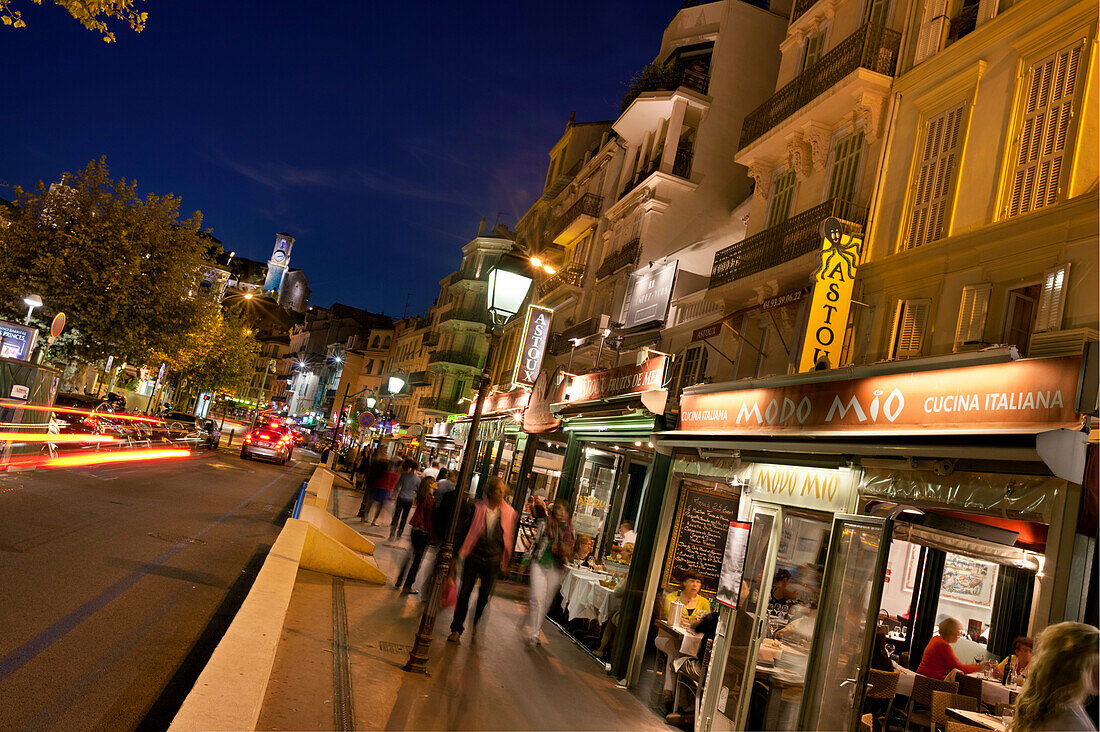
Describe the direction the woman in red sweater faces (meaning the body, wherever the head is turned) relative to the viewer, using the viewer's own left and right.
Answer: facing to the right of the viewer

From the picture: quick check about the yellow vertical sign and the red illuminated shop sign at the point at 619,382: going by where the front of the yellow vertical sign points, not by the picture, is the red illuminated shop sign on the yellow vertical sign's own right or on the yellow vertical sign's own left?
on the yellow vertical sign's own right

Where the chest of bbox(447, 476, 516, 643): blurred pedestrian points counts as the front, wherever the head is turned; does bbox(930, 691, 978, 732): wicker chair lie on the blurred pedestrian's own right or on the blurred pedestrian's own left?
on the blurred pedestrian's own left

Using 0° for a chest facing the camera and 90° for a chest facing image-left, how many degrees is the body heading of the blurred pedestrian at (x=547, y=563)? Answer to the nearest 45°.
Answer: approximately 0°

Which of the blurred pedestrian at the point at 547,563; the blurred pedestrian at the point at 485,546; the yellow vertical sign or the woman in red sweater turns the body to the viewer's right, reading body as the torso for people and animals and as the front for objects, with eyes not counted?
the woman in red sweater

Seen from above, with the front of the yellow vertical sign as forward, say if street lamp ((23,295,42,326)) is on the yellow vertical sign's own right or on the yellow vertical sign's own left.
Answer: on the yellow vertical sign's own right

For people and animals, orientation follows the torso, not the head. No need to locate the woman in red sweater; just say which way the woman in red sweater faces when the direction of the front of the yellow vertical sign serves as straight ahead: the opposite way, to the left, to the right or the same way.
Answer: to the left

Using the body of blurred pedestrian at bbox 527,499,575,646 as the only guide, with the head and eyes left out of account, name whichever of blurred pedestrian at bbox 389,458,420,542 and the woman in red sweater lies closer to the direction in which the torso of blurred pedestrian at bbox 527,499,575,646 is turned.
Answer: the woman in red sweater

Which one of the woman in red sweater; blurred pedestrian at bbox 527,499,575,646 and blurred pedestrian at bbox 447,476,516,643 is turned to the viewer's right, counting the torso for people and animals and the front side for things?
the woman in red sweater

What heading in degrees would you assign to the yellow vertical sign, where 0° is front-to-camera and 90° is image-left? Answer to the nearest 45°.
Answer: approximately 0°

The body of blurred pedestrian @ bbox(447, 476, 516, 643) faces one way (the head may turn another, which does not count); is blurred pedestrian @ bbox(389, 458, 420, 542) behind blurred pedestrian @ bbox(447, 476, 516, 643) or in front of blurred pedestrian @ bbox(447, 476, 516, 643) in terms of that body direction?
behind
